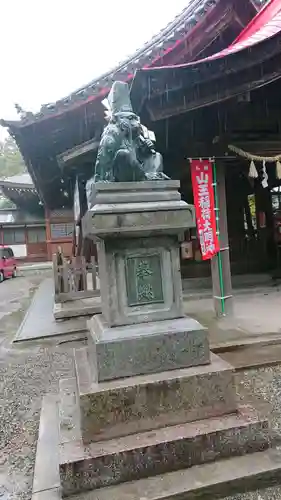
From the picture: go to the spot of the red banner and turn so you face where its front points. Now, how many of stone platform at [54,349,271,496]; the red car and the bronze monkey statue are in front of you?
2

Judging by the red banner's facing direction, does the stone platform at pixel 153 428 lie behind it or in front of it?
in front

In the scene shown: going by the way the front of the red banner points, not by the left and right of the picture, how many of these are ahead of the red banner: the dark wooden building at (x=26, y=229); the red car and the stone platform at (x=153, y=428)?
1

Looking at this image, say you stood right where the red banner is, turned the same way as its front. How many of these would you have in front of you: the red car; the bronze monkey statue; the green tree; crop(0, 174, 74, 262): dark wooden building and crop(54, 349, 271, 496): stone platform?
2

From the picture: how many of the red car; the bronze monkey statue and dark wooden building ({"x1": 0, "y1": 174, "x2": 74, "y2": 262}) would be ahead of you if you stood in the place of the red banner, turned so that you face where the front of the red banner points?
1

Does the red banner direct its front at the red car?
no

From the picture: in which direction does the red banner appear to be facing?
toward the camera

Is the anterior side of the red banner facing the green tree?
no

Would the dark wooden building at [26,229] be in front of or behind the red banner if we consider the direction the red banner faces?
behind

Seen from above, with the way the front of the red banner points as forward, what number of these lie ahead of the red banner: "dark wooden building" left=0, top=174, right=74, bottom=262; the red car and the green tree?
0

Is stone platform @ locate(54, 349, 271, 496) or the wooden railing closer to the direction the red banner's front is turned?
the stone platform

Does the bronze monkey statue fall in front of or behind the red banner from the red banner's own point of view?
in front
